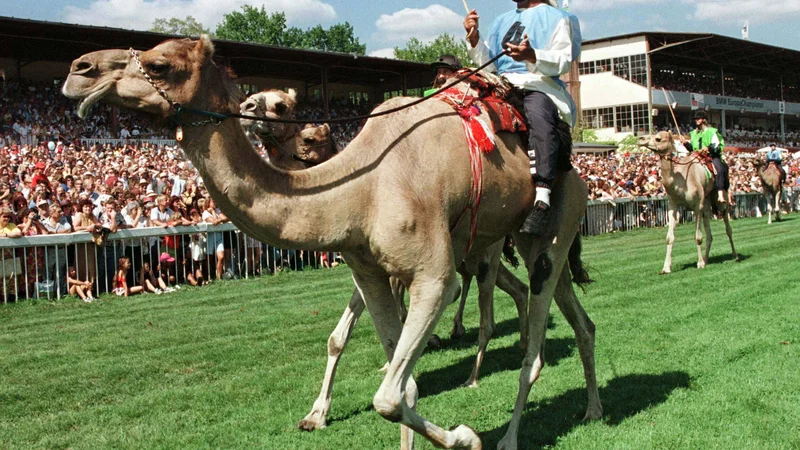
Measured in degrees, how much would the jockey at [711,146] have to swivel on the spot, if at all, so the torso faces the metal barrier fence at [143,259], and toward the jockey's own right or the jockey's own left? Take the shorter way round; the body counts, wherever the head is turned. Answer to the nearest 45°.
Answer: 0° — they already face it

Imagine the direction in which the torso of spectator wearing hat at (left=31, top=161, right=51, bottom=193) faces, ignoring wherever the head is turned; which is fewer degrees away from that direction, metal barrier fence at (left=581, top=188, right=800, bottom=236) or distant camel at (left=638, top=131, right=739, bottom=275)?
the distant camel

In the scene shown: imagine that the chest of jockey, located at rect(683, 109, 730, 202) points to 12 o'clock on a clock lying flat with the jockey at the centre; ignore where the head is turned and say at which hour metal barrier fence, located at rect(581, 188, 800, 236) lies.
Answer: The metal barrier fence is roughly at 4 o'clock from the jockey.

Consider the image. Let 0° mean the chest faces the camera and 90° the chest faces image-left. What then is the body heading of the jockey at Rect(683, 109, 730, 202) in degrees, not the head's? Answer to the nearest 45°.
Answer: approximately 45°

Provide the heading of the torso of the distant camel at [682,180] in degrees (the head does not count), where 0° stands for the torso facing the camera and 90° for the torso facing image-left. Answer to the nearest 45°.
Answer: approximately 45°

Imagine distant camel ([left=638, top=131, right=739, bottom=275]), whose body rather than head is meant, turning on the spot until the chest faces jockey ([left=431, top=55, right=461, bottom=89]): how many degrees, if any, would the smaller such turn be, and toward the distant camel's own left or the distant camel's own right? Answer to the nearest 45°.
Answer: approximately 45° to the distant camel's own left
